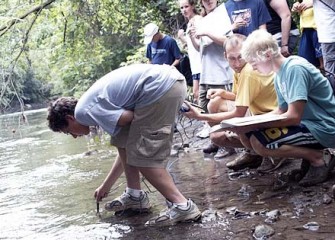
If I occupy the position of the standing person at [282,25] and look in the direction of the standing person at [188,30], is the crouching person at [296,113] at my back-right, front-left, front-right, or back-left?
back-left

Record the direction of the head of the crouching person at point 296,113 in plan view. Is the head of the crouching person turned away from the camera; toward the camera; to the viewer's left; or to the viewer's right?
to the viewer's left

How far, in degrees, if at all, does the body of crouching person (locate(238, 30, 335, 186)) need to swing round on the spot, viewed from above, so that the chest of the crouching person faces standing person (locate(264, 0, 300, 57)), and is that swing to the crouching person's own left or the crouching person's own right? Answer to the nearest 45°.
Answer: approximately 90° to the crouching person's own right

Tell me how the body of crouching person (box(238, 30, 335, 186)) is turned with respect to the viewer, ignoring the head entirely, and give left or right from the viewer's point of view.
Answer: facing to the left of the viewer
